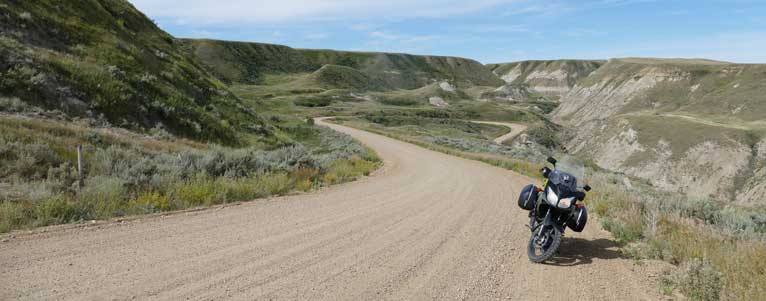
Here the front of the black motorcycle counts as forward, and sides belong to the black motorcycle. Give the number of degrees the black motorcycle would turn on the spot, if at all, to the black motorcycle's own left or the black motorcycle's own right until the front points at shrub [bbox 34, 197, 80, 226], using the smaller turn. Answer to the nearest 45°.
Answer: approximately 90° to the black motorcycle's own right

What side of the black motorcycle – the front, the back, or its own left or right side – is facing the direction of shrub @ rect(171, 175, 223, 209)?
right

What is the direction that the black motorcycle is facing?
toward the camera

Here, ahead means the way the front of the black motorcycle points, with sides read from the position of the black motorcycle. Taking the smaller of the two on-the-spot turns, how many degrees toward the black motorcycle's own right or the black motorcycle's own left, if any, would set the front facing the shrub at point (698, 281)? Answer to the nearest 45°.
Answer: approximately 90° to the black motorcycle's own left

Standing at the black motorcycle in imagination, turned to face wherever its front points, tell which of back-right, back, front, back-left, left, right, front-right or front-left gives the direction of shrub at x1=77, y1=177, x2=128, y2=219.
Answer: right

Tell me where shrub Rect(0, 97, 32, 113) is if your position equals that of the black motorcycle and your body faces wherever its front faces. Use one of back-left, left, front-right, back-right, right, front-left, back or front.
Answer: right

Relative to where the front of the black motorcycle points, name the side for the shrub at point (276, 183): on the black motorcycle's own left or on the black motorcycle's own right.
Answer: on the black motorcycle's own right

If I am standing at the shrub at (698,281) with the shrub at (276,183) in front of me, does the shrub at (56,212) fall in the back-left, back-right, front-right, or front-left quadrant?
front-left

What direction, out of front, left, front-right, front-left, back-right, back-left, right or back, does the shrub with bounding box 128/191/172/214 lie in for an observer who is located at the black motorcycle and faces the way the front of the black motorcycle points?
right

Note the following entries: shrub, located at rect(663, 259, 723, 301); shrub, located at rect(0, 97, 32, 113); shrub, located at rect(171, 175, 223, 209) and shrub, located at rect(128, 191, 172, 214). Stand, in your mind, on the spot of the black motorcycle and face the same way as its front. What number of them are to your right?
3

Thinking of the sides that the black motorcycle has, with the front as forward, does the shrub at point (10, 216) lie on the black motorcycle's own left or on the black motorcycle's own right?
on the black motorcycle's own right
